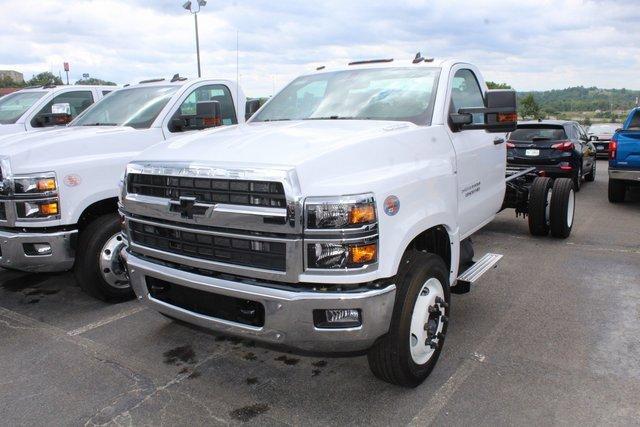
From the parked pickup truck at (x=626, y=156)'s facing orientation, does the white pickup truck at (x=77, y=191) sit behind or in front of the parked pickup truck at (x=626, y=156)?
behind

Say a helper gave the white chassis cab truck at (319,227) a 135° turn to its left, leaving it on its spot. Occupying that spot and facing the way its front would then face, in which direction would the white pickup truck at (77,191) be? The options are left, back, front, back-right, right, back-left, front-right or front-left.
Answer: back-left

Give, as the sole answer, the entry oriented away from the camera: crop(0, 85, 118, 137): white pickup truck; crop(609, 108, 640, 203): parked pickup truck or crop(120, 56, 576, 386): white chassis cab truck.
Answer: the parked pickup truck

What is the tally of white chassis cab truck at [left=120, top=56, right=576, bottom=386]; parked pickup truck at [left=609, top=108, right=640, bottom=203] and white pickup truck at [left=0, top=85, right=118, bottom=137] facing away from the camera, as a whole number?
1

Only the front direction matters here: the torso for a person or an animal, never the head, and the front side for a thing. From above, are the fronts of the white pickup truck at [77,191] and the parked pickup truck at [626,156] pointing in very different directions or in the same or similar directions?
very different directions

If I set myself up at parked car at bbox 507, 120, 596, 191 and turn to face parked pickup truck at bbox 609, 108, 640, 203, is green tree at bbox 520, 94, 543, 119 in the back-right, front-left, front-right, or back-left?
back-left

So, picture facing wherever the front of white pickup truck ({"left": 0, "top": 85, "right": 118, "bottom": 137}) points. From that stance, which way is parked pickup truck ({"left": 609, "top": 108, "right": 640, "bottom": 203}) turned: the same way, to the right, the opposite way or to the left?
the opposite way

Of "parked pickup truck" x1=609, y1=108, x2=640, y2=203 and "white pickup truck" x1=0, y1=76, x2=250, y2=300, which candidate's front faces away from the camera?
the parked pickup truck

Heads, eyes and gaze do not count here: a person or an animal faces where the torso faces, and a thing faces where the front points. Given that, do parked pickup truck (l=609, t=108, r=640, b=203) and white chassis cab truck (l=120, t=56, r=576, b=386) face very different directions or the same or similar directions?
very different directions

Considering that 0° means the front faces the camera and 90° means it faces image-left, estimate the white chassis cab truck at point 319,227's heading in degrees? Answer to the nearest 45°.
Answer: approximately 45°

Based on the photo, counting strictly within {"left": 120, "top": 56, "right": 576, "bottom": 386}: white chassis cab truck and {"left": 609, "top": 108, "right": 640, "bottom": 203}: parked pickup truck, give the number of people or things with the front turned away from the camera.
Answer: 1

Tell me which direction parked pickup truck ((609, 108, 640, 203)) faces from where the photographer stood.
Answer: facing away from the viewer

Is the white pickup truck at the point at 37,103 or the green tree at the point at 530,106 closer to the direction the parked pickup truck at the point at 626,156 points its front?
the green tree

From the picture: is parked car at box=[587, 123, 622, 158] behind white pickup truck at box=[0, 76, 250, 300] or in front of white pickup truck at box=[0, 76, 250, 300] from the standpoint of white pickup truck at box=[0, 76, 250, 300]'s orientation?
behind

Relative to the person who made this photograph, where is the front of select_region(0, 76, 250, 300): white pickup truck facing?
facing the viewer and to the left of the viewer
